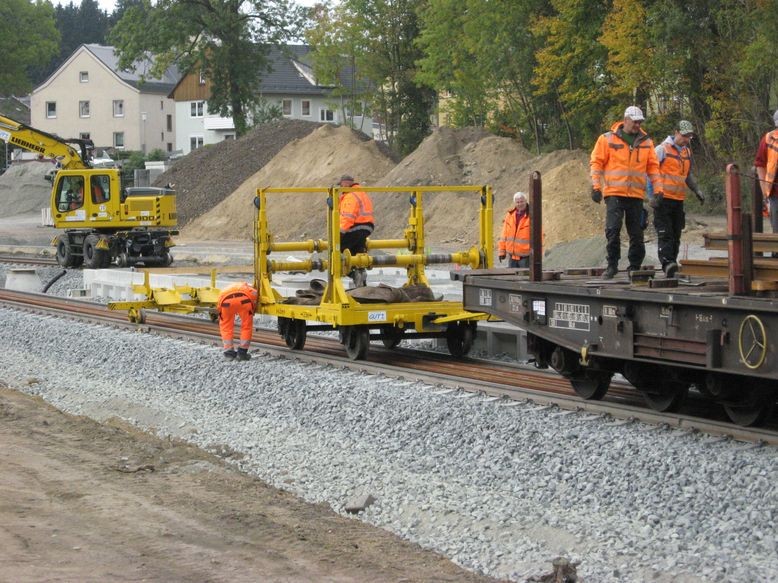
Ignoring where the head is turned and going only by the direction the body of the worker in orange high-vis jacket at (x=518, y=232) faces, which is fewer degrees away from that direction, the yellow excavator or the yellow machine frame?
the yellow machine frame

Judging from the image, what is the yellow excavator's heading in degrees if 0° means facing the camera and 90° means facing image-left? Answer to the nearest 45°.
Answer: approximately 90°

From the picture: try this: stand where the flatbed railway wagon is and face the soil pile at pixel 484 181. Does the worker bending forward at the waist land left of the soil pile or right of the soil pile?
left

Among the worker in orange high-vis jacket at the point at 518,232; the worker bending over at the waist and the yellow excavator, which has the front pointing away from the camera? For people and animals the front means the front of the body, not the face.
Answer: the worker bending over at the waist

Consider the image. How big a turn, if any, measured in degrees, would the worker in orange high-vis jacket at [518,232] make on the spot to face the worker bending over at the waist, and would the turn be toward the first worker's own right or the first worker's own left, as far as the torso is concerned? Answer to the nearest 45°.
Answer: approximately 45° to the first worker's own right

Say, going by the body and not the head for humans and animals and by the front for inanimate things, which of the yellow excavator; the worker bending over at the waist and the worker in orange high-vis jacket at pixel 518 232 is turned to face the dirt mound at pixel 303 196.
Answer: the worker bending over at the waist

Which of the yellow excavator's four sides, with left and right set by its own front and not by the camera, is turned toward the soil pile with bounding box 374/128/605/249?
back

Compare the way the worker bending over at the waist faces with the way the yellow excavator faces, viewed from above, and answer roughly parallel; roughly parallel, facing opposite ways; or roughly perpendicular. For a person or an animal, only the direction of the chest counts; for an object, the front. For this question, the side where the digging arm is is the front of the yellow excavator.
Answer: roughly perpendicular
